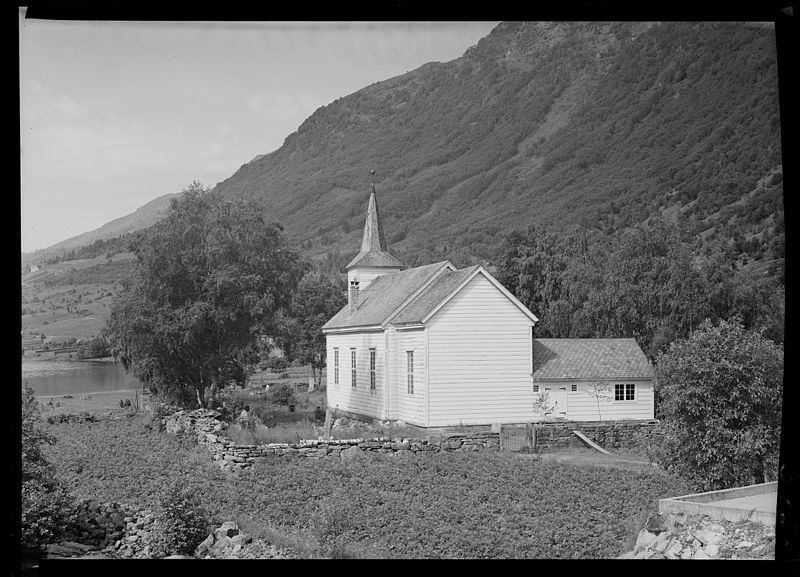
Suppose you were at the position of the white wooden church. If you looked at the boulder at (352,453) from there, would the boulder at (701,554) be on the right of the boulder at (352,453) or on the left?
left

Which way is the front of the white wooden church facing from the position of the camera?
facing away from the viewer and to the left of the viewer

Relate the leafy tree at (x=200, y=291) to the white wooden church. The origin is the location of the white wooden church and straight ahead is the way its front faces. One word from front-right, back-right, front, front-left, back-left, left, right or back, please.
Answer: front-left

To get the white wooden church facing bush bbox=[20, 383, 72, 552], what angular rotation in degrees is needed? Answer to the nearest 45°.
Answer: approximately 90° to its left

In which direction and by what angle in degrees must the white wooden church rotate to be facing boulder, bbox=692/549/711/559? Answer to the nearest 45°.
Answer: approximately 135° to its left

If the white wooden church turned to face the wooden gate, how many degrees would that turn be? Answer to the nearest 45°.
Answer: approximately 180°

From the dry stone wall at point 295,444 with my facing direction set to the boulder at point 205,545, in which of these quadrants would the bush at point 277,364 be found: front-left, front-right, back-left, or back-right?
back-right

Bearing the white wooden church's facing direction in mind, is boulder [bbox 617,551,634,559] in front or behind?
behind

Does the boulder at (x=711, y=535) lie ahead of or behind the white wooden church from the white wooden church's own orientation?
behind
